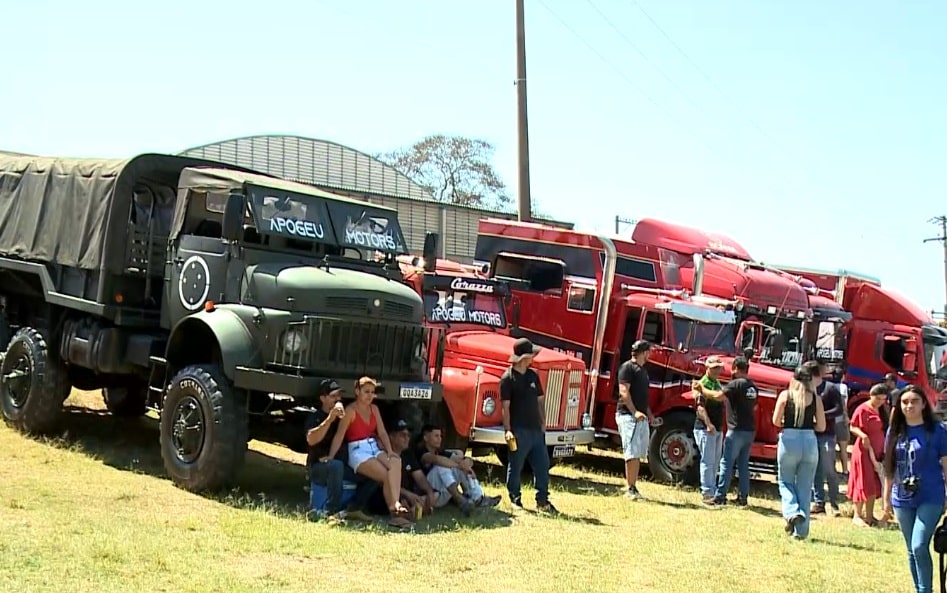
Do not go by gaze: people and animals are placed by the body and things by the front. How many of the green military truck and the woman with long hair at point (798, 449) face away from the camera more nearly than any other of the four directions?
1

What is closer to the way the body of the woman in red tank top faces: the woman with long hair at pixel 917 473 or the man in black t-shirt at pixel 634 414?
the woman with long hair

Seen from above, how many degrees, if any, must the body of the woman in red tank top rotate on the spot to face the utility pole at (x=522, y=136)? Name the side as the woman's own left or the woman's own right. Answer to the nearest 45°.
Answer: approximately 135° to the woman's own left

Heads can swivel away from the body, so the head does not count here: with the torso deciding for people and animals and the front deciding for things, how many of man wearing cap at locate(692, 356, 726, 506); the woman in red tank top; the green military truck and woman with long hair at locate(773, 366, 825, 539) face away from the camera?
1

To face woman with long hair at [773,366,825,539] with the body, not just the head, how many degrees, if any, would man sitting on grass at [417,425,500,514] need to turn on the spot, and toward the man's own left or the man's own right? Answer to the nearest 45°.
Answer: approximately 45° to the man's own left

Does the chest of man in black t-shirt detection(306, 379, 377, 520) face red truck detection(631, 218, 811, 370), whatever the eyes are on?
no

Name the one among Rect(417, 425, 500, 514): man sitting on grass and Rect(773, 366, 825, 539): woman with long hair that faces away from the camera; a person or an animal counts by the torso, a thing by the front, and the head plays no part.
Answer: the woman with long hair

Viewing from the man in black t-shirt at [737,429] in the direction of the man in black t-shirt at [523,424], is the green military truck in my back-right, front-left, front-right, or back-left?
front-right

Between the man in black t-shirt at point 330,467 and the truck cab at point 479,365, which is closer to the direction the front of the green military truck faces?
the man in black t-shirt

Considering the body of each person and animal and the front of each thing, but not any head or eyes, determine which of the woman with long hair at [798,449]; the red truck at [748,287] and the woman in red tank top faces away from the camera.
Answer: the woman with long hair

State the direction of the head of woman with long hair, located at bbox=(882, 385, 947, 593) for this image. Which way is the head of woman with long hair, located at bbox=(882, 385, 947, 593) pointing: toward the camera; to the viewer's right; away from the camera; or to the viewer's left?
toward the camera

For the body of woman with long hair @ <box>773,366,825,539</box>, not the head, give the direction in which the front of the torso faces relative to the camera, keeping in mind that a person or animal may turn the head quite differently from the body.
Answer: away from the camera

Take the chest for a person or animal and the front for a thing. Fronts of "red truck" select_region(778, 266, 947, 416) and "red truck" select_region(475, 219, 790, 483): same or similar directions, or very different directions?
same or similar directions

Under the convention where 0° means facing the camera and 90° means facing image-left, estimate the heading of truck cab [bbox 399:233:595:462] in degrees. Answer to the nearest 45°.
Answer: approximately 315°

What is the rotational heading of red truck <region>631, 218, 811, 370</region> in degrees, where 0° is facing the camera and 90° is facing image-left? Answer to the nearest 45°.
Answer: approximately 315°

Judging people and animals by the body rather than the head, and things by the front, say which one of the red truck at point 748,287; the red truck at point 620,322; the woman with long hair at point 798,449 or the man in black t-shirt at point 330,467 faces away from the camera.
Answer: the woman with long hair

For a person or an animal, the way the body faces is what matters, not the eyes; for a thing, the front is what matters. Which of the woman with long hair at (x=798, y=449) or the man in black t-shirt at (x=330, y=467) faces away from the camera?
the woman with long hair

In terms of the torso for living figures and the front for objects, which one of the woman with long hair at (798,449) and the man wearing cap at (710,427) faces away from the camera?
the woman with long hair

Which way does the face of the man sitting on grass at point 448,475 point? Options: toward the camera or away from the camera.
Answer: toward the camera
